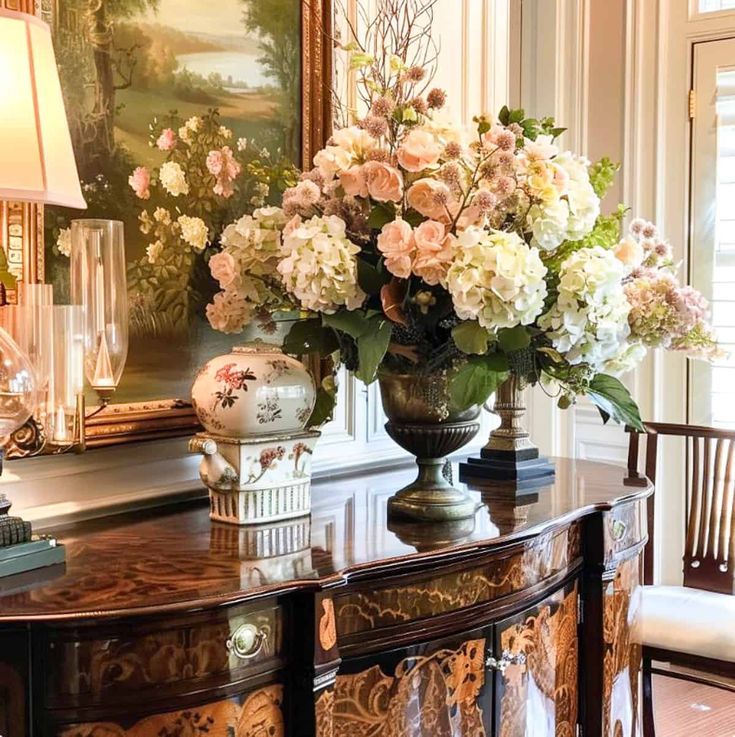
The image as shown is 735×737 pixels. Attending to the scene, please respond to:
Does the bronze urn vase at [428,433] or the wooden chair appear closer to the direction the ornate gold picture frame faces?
the bronze urn vase

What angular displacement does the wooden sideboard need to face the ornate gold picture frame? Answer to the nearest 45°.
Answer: approximately 180°

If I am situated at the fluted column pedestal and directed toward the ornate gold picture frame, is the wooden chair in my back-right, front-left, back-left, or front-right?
back-right

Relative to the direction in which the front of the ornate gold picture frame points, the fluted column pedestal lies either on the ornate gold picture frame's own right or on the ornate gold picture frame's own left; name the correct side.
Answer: on the ornate gold picture frame's own left

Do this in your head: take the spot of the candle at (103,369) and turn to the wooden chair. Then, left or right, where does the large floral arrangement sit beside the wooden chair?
right

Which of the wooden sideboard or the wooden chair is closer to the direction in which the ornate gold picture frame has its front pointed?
the wooden sideboard
